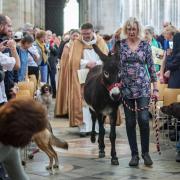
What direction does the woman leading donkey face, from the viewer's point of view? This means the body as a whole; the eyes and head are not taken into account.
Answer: toward the camera

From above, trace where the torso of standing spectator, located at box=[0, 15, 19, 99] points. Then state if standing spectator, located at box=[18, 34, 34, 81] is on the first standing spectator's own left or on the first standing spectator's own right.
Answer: on the first standing spectator's own left

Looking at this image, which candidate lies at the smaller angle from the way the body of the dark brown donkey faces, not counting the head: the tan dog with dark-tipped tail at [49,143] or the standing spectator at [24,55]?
the tan dog with dark-tipped tail

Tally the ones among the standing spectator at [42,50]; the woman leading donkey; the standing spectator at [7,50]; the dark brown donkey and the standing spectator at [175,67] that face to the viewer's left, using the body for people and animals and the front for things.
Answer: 1

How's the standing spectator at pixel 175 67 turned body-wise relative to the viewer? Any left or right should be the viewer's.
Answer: facing to the left of the viewer

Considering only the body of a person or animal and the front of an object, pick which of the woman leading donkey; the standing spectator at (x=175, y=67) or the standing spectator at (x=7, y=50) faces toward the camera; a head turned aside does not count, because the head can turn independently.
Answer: the woman leading donkey

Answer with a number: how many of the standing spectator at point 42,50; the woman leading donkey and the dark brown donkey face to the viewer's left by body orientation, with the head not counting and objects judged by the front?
0

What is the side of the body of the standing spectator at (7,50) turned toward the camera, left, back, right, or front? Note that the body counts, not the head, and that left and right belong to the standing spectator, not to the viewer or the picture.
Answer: right

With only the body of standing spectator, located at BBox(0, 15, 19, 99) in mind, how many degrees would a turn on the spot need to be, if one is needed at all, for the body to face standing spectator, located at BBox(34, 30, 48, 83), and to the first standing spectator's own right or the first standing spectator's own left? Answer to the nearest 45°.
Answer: approximately 90° to the first standing spectator's own left

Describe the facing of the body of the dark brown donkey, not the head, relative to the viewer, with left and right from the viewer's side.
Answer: facing the viewer and to the right of the viewer

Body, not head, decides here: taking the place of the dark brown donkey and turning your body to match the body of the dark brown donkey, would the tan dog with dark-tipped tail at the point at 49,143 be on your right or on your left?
on your right

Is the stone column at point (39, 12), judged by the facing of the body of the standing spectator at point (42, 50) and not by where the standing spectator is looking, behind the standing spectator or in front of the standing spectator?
behind

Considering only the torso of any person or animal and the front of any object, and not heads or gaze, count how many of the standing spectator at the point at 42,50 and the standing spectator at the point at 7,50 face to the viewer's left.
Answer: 0

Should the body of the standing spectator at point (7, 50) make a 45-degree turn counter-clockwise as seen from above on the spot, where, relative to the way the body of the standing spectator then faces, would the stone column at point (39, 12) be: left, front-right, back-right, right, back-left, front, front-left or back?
front-left
